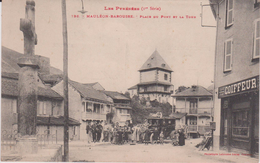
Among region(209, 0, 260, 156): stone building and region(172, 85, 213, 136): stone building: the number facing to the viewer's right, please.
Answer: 0

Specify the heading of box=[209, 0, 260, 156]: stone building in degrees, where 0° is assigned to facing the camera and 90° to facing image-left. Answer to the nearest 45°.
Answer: approximately 45°

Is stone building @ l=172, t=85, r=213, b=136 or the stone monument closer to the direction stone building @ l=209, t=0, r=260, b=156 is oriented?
the stone monument

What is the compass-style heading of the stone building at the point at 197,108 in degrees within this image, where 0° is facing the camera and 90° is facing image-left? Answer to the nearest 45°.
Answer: approximately 0°

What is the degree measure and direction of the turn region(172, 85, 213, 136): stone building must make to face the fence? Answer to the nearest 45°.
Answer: approximately 45° to its right

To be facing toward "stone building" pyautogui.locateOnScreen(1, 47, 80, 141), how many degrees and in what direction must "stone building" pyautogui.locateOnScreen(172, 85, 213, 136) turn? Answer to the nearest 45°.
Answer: approximately 45° to its right

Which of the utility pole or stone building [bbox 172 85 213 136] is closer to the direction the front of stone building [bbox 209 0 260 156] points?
the utility pole
